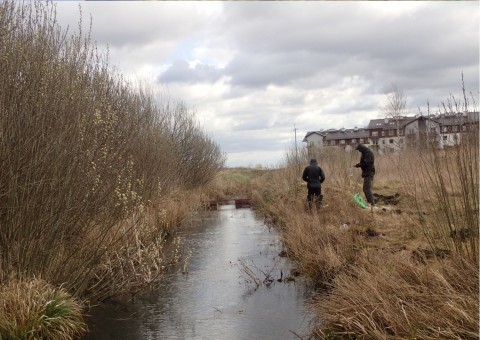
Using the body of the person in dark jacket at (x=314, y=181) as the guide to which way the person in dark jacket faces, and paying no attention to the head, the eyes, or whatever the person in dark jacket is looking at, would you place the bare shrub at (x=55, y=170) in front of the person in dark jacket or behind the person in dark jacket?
behind

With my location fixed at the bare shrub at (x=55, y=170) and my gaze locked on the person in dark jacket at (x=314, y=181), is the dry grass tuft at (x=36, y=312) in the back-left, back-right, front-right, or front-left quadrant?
back-right

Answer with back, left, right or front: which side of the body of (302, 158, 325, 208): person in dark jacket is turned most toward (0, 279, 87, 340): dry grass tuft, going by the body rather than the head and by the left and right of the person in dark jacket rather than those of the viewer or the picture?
back

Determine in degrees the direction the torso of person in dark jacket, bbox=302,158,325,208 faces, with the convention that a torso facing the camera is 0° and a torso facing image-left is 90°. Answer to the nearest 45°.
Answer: approximately 180°
